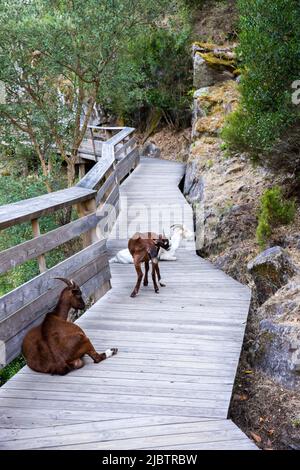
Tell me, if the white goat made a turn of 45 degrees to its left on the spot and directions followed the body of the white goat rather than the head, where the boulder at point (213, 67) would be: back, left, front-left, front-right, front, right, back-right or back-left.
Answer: front-left

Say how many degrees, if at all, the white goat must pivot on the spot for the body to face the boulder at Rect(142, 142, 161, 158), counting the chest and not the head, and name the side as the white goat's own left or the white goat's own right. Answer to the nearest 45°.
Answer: approximately 90° to the white goat's own left

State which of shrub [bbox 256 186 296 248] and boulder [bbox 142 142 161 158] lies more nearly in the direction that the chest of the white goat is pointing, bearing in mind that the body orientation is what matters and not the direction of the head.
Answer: the shrub

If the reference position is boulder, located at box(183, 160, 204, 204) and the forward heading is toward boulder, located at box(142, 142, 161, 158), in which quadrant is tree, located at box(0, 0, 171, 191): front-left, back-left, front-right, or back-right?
front-left

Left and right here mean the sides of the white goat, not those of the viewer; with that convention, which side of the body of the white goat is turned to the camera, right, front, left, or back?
right

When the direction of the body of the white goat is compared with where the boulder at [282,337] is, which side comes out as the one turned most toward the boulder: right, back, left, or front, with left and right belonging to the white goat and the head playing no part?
right

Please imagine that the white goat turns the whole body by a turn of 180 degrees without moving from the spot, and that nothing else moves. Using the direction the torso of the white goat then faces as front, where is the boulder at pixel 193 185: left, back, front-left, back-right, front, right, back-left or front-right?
right

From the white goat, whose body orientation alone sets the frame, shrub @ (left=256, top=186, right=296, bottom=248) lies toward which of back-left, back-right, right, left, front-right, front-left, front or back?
front-right

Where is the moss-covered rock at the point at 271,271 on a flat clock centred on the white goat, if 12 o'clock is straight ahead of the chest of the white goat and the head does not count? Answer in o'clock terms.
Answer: The moss-covered rock is roughly at 2 o'clock from the white goat.

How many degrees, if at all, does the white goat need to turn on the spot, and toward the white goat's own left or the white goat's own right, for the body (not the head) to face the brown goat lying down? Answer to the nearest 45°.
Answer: approximately 90° to the white goat's own right

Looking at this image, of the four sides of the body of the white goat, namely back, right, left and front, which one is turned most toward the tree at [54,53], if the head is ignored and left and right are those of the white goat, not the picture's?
left
